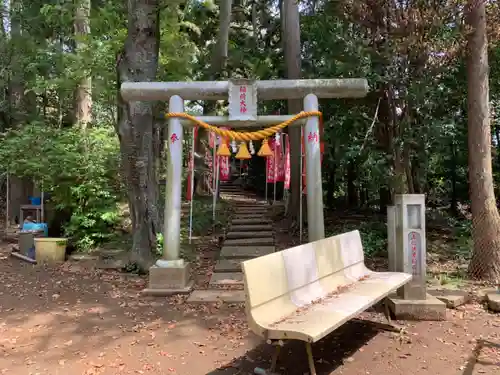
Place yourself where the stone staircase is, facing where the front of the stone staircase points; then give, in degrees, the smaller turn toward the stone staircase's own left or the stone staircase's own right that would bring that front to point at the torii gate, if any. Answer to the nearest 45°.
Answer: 0° — it already faces it

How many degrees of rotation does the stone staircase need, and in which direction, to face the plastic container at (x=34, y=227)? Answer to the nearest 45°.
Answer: approximately 90° to its right

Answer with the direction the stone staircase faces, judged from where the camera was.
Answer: facing the viewer

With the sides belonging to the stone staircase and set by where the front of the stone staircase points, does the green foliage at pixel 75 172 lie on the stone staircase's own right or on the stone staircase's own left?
on the stone staircase's own right

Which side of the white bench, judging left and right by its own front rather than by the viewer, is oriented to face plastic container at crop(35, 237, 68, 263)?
back

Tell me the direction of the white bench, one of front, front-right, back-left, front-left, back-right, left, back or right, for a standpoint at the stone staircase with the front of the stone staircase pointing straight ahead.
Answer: front

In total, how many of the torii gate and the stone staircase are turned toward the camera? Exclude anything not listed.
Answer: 2

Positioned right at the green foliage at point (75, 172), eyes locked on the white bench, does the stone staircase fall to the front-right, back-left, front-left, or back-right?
front-left

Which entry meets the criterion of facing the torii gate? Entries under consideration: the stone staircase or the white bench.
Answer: the stone staircase

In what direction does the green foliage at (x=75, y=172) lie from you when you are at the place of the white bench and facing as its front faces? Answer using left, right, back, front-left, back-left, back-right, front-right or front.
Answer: back

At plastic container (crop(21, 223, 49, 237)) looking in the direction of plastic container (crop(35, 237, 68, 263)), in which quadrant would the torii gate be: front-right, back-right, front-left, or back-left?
front-left
